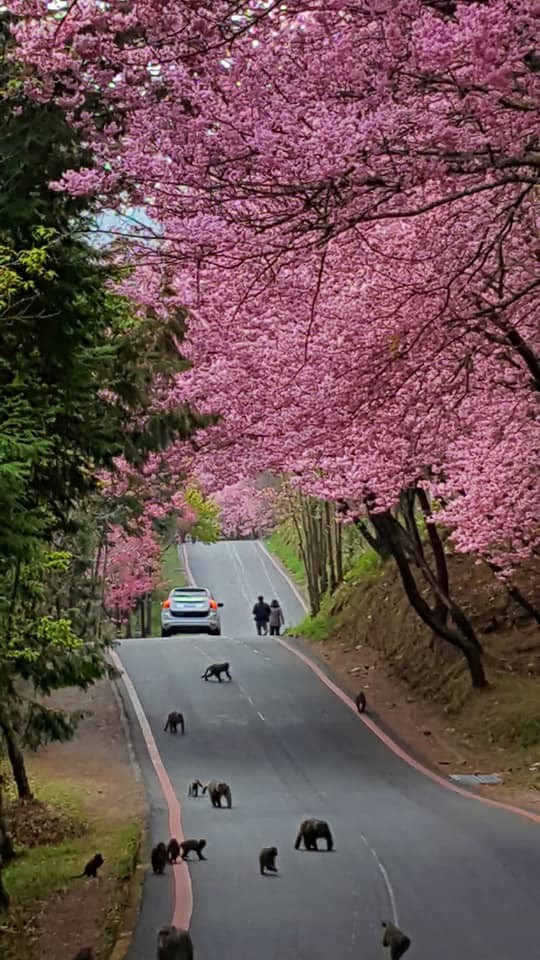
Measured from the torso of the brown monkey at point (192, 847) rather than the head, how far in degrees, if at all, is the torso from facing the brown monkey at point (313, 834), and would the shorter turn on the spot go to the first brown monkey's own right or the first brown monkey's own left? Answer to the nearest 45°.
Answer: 0° — it already faces it

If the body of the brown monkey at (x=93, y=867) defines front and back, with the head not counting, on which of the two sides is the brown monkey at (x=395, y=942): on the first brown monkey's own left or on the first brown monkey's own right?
on the first brown monkey's own right

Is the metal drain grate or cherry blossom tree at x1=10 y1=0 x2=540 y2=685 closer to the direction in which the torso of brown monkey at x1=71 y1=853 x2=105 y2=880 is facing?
the metal drain grate

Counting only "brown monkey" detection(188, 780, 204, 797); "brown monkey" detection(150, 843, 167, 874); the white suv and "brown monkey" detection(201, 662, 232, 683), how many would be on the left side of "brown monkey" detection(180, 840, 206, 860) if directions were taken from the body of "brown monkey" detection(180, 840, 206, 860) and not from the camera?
3

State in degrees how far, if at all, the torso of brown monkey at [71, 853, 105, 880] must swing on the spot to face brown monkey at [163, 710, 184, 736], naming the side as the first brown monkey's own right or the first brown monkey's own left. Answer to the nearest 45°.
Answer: approximately 90° to the first brown monkey's own left

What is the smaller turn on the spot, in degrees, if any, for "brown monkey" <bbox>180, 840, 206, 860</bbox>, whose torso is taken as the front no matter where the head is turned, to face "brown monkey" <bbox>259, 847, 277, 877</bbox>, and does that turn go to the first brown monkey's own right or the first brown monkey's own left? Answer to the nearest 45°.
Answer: approximately 45° to the first brown monkey's own right

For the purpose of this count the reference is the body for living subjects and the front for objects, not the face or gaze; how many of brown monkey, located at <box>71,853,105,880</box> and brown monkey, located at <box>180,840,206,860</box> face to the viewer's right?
2

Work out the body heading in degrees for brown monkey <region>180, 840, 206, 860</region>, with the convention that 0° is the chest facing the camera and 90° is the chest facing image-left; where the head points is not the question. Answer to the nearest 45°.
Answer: approximately 270°

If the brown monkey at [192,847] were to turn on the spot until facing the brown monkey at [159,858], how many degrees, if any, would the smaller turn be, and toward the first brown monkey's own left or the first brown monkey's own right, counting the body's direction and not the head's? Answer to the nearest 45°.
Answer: approximately 135° to the first brown monkey's own right
